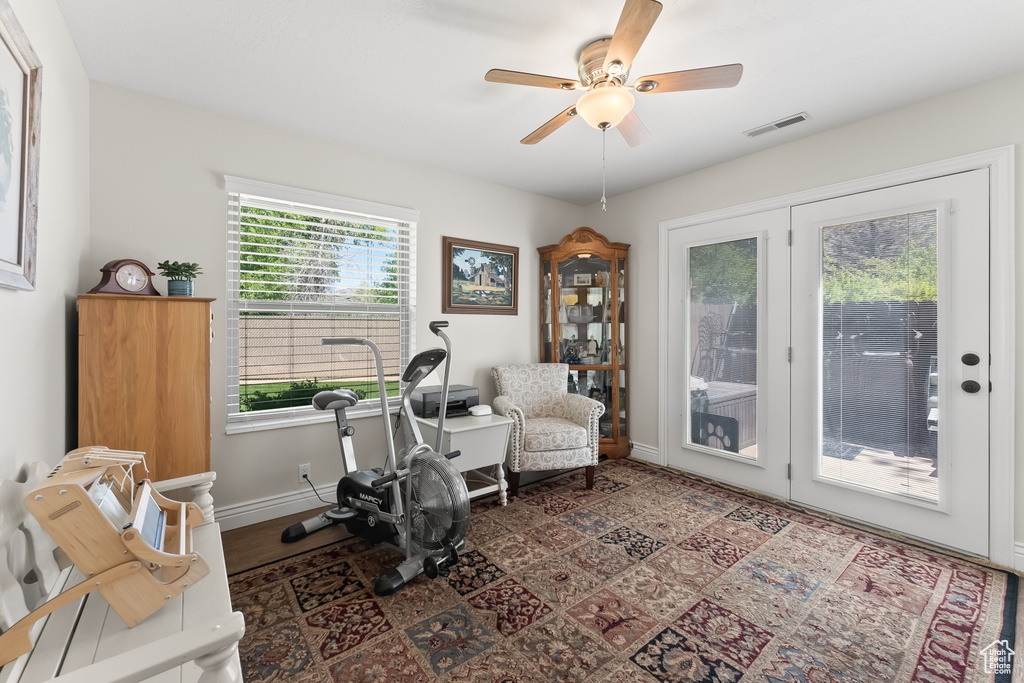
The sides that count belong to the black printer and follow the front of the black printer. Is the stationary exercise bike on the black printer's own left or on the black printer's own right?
on the black printer's own right

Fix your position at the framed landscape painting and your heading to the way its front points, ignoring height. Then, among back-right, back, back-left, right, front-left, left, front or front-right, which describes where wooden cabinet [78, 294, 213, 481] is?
right

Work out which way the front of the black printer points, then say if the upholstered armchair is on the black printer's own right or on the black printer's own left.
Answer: on the black printer's own left

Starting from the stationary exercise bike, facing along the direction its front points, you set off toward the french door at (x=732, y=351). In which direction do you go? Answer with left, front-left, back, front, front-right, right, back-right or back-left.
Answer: front-left

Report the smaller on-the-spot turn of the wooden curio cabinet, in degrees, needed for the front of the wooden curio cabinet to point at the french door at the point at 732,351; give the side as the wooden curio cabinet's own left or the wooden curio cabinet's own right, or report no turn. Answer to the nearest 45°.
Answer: approximately 45° to the wooden curio cabinet's own left

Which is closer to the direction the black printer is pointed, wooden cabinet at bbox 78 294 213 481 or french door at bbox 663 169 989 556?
the french door

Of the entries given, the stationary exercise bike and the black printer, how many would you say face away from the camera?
0

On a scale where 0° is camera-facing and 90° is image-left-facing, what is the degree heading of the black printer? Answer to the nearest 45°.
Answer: approximately 315°

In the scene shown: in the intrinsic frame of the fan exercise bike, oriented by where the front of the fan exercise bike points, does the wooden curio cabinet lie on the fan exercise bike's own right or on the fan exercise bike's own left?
on the fan exercise bike's own left
